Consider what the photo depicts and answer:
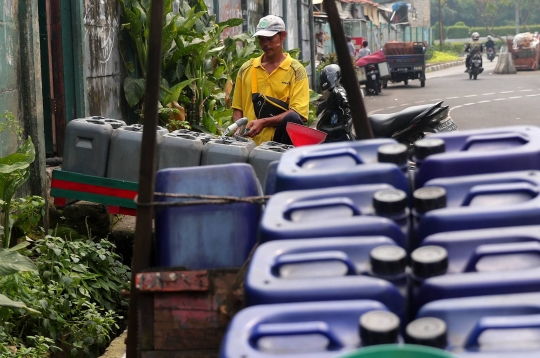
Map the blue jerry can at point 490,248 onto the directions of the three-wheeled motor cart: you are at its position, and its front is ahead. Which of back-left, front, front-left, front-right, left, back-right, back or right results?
back

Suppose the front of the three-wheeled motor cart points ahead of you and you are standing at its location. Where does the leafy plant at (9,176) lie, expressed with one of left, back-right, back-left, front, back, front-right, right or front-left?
back

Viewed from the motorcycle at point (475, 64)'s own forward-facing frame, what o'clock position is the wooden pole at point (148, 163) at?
The wooden pole is roughly at 12 o'clock from the motorcycle.

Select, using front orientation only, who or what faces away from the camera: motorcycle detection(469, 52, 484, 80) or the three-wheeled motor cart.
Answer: the three-wheeled motor cart

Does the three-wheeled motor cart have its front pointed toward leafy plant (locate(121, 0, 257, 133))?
no

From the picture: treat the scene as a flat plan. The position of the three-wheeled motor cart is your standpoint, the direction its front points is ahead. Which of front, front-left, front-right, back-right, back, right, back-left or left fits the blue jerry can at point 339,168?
back

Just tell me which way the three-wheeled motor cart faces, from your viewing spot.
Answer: facing away from the viewer

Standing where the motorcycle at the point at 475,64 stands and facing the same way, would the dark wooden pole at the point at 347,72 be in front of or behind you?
in front

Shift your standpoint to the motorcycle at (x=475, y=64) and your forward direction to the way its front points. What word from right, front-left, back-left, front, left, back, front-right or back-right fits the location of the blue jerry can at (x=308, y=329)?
front

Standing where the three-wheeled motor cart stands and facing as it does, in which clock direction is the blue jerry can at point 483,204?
The blue jerry can is roughly at 6 o'clock from the three-wheeled motor cart.

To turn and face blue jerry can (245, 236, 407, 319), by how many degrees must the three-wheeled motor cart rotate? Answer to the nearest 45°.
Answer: approximately 180°

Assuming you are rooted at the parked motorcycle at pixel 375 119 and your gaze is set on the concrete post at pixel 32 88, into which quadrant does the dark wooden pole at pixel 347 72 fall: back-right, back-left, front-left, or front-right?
front-left

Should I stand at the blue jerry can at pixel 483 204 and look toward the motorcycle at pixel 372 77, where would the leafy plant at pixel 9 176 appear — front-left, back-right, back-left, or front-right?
front-left

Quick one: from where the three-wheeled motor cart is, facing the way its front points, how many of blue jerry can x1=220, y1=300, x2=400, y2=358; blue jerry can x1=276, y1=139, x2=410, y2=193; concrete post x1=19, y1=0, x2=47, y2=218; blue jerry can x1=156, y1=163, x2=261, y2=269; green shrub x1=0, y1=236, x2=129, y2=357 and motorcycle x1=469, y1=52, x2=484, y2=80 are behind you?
5

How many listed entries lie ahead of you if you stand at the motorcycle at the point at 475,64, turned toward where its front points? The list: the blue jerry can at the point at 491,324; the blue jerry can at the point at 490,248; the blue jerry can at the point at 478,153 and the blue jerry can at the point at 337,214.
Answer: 4

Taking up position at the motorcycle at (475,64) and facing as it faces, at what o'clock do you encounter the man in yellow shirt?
The man in yellow shirt is roughly at 12 o'clock from the motorcycle.
